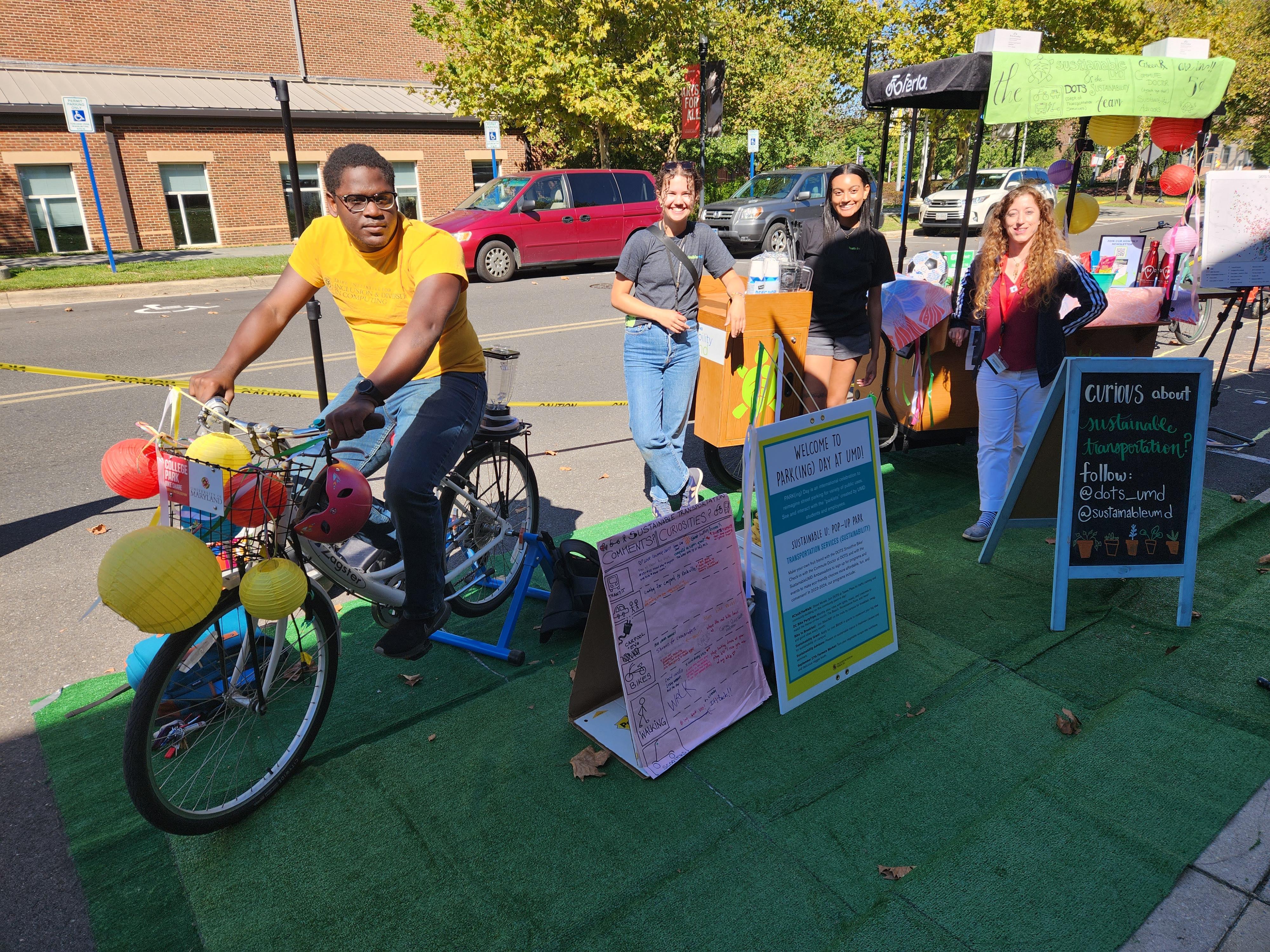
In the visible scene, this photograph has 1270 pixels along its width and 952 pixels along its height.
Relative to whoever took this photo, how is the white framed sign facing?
facing the viewer and to the right of the viewer

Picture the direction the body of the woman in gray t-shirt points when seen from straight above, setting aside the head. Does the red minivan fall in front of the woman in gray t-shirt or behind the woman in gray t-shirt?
behind

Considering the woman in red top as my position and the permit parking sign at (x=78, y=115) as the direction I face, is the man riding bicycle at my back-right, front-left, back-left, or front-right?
front-left

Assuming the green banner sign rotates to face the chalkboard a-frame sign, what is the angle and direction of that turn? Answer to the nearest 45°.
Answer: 0° — it already faces it

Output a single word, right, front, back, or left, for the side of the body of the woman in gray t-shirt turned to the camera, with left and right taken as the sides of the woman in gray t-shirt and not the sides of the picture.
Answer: front

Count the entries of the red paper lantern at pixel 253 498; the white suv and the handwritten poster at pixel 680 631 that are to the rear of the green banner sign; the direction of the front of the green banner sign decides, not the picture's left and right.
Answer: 1

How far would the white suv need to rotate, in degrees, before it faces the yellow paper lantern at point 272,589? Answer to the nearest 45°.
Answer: approximately 45° to its left

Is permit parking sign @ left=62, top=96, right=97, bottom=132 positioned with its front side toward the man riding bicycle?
yes

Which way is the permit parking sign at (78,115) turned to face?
toward the camera

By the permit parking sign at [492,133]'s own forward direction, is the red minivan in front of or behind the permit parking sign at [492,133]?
in front

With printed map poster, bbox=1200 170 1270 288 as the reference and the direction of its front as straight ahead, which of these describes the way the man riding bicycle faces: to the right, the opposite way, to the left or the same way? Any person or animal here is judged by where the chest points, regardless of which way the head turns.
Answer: the same way

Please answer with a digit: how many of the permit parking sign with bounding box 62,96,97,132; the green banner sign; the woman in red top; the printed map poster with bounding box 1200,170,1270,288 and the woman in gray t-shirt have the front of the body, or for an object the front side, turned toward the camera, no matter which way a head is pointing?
5

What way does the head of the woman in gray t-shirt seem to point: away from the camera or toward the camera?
toward the camera

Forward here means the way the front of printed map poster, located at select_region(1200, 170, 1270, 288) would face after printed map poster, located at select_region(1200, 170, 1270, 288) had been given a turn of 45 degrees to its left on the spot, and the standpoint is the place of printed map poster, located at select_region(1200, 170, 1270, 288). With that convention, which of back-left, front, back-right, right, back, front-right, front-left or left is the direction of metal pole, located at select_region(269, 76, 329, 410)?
right

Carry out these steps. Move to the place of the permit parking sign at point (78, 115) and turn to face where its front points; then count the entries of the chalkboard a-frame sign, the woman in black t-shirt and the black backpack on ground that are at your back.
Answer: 0

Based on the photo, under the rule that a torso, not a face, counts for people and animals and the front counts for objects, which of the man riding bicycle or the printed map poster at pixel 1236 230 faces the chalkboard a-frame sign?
the printed map poster

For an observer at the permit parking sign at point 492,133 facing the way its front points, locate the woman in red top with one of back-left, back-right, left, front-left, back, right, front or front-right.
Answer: front

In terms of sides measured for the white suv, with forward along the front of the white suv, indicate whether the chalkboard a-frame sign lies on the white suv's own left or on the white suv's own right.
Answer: on the white suv's own left

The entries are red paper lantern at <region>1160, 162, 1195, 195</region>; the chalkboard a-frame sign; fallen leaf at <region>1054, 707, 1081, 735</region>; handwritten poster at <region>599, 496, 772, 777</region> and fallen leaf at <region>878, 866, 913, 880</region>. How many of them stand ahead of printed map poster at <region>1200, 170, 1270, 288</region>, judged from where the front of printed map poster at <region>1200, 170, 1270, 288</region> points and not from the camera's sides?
4

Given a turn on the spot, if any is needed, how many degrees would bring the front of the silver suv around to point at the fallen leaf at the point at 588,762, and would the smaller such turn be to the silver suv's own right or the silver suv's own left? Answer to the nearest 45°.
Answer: approximately 45° to the silver suv's own left
